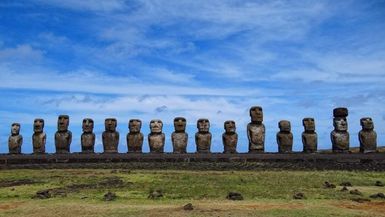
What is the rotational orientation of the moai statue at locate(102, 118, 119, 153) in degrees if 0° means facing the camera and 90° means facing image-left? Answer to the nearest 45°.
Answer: approximately 0°

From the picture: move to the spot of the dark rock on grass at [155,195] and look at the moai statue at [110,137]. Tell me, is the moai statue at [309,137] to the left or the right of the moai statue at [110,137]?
right

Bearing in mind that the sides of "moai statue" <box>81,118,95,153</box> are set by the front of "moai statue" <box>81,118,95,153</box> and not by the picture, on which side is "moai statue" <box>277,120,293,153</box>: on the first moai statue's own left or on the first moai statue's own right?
on the first moai statue's own left

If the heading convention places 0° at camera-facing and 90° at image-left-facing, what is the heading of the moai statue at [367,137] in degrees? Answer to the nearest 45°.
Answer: approximately 45°

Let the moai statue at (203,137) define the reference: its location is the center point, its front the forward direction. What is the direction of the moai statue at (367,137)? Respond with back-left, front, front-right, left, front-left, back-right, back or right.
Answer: left

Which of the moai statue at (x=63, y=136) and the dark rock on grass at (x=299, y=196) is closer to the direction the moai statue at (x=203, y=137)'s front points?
the dark rock on grass

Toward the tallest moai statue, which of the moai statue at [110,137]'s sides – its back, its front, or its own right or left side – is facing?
left

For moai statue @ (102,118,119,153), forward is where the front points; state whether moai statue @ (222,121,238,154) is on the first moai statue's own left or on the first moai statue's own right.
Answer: on the first moai statue's own left

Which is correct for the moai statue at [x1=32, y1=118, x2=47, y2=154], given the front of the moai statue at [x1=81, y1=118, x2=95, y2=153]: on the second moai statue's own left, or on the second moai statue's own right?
on the second moai statue's own right

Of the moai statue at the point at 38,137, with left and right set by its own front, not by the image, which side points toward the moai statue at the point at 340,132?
left

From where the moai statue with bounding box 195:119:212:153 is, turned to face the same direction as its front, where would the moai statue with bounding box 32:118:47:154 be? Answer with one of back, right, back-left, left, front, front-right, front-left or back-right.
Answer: right
